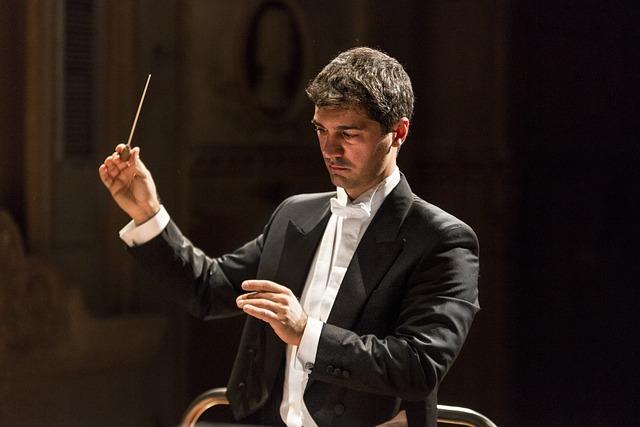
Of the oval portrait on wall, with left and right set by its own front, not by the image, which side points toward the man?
front

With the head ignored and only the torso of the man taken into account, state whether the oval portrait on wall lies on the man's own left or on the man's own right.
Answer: on the man's own right

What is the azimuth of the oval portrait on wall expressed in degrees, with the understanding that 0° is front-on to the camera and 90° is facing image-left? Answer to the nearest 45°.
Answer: approximately 0°

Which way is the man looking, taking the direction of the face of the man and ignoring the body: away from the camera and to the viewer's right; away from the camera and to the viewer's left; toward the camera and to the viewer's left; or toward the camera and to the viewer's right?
toward the camera and to the viewer's left

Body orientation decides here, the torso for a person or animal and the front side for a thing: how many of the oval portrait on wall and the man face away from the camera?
0
